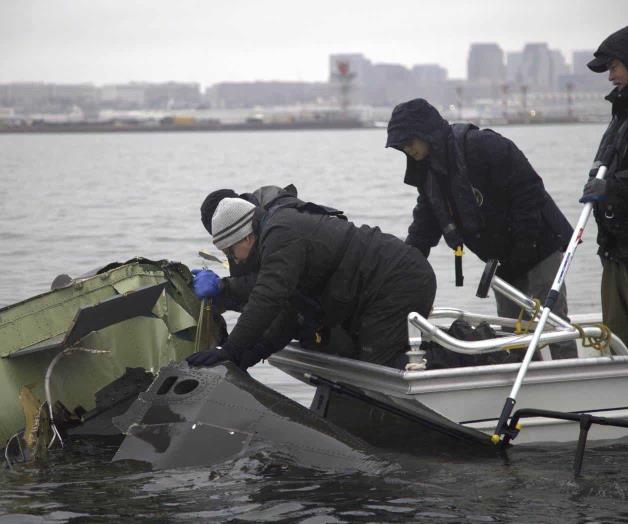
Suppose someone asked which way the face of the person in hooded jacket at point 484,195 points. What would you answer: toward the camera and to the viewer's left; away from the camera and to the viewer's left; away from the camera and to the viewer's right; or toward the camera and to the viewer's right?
toward the camera and to the viewer's left

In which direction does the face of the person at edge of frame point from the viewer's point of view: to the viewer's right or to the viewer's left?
to the viewer's left

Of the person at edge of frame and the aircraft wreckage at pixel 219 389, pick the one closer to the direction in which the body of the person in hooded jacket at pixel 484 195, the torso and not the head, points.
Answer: the aircraft wreckage

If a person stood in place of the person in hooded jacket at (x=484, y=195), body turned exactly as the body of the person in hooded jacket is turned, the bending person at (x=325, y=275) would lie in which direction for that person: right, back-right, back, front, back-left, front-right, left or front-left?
front

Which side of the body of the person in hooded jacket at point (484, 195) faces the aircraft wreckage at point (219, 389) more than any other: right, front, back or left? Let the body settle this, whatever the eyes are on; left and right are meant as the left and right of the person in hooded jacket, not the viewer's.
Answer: front

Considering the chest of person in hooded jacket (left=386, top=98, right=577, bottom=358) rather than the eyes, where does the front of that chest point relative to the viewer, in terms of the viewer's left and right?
facing the viewer and to the left of the viewer

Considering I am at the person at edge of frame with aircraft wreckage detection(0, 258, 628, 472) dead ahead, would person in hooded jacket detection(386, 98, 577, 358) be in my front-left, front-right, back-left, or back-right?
front-right

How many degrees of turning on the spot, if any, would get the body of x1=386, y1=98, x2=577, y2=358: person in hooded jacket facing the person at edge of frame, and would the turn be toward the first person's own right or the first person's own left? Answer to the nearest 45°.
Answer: approximately 135° to the first person's own left

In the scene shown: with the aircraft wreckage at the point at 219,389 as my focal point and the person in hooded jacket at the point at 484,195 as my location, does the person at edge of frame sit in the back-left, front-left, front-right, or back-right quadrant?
back-left

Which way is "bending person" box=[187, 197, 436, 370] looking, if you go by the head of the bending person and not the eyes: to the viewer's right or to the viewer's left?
to the viewer's left
